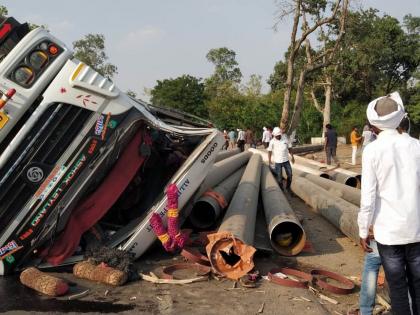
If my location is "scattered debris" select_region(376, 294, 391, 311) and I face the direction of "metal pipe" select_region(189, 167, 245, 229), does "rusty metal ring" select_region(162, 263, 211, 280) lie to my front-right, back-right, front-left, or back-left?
front-left

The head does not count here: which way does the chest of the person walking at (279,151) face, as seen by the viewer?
toward the camera

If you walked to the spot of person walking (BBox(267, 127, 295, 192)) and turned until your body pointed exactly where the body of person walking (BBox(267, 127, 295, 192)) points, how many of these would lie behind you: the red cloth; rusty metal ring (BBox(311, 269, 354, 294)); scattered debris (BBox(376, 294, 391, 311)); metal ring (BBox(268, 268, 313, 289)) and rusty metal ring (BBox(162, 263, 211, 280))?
0

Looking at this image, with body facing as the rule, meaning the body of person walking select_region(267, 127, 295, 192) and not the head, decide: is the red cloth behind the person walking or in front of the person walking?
in front

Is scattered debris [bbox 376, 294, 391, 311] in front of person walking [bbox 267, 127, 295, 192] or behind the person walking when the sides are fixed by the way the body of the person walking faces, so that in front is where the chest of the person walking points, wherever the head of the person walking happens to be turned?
in front

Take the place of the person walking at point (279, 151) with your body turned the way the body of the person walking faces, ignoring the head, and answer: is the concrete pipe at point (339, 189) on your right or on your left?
on your left

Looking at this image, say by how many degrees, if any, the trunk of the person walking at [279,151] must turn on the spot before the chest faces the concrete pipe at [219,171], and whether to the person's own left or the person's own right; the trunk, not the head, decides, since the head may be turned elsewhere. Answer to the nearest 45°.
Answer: approximately 45° to the person's own right

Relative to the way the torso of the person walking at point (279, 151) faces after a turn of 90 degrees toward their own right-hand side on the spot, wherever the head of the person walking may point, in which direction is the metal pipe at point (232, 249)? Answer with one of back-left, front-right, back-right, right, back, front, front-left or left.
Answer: left

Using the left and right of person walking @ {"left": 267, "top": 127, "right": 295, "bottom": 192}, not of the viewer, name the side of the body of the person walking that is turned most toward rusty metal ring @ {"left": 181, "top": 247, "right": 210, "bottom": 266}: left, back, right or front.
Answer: front

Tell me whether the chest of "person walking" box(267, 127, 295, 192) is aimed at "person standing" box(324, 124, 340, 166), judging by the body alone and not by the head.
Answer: no

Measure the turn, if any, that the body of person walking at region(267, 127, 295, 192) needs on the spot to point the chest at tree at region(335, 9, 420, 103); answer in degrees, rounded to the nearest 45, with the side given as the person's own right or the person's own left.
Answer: approximately 180°

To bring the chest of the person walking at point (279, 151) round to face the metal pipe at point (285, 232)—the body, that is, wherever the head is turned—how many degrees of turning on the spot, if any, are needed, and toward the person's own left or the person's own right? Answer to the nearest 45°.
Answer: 0° — they already face it

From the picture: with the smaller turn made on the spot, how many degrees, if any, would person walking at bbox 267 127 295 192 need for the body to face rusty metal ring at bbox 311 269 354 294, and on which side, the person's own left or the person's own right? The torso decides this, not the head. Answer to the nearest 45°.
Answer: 0° — they already face it

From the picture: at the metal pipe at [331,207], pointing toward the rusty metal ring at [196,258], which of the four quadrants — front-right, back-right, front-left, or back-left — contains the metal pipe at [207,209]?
front-right

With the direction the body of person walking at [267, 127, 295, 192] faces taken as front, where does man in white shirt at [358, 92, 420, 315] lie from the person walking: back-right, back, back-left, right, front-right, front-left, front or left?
front

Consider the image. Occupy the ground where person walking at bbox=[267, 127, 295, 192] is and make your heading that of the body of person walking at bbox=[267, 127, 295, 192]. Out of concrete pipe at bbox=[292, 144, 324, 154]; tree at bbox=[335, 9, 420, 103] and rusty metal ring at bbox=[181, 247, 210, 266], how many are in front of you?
1

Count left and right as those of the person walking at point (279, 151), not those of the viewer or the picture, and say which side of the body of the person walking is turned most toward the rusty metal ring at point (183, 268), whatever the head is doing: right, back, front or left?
front

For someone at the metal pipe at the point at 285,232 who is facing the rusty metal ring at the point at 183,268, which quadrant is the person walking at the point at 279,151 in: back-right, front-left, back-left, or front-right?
back-right
